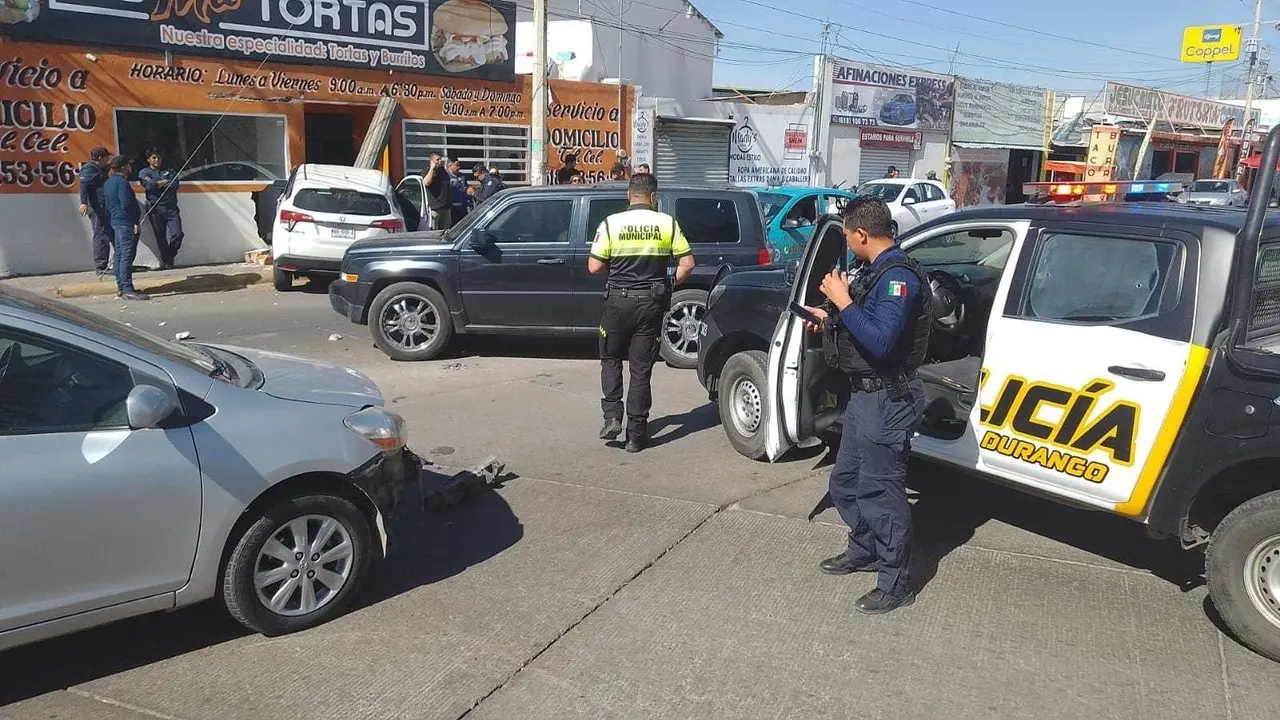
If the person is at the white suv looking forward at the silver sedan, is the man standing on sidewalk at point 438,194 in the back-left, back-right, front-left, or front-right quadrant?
back-left

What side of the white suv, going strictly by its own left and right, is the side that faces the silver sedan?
back

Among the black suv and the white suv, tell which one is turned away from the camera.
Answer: the white suv

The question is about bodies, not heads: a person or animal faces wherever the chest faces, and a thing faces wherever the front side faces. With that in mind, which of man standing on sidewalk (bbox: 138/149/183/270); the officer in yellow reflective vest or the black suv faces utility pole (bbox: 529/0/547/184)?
the officer in yellow reflective vest

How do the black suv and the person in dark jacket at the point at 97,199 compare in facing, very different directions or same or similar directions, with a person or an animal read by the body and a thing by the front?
very different directions

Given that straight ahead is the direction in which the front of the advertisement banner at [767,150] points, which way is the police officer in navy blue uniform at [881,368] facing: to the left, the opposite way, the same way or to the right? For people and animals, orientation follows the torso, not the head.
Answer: to the right

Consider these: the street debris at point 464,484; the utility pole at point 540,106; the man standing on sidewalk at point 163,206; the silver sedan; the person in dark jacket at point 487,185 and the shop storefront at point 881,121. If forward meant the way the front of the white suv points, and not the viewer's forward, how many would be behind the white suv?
2

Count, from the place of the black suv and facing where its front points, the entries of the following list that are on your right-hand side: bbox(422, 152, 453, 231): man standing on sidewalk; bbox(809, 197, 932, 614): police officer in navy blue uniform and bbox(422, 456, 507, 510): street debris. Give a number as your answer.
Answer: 1

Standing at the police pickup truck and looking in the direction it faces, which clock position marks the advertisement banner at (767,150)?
The advertisement banner is roughly at 1 o'clock from the police pickup truck.

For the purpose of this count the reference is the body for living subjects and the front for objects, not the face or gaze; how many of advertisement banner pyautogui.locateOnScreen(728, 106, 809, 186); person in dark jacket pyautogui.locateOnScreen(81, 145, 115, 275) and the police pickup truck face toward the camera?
1

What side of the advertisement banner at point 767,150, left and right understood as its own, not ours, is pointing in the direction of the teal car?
front

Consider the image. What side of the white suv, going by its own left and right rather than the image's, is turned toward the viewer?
back

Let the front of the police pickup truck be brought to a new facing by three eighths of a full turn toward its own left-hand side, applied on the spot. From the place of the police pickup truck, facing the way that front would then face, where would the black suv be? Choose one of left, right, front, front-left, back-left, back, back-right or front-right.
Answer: back-right

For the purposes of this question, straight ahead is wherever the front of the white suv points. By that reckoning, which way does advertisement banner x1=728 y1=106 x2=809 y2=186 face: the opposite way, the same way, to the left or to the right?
the opposite way

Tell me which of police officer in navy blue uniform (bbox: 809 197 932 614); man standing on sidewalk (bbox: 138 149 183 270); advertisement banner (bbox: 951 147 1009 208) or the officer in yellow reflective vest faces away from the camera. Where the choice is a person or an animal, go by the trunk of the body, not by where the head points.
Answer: the officer in yellow reflective vest

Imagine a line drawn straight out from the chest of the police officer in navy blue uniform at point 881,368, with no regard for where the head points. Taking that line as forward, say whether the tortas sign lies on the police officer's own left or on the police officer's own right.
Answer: on the police officer's own right

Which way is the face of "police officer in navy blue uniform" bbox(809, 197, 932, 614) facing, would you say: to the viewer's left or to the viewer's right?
to the viewer's left

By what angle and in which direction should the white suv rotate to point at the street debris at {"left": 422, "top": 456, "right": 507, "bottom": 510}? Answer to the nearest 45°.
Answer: approximately 180°

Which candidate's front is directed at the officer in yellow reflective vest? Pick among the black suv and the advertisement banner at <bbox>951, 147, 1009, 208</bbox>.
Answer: the advertisement banner

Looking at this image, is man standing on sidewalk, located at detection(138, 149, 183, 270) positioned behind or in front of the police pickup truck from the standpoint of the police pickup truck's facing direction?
in front

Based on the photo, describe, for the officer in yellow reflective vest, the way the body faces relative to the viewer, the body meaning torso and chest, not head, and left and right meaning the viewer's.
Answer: facing away from the viewer
